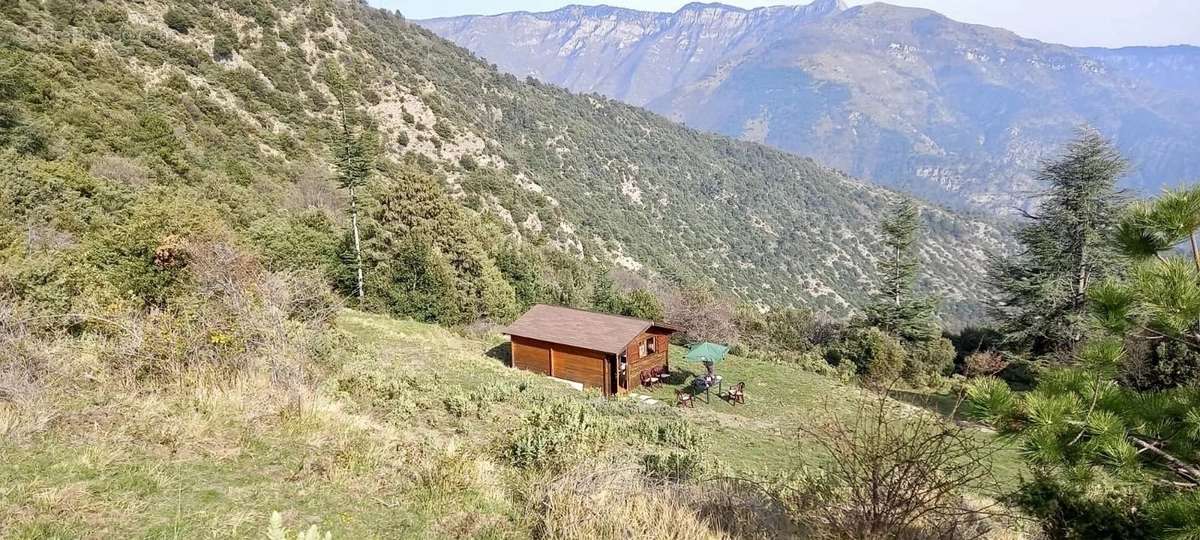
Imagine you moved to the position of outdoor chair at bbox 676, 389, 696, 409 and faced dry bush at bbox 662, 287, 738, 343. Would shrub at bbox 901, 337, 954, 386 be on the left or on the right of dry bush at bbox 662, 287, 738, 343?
right

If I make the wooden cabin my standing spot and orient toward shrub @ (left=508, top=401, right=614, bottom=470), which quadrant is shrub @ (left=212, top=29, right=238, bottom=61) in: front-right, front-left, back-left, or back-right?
back-right

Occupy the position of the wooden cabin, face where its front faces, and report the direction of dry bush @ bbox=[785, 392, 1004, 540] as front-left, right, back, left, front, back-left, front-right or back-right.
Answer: front-right

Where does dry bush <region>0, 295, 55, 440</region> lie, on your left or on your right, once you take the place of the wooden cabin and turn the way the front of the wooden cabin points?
on your right

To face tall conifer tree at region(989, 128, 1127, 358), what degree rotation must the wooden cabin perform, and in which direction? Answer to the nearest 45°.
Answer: approximately 45° to its left

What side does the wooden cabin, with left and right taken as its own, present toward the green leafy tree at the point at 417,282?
back

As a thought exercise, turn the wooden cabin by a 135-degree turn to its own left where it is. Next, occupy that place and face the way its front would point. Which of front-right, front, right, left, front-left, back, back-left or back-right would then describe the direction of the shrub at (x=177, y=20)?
front-left

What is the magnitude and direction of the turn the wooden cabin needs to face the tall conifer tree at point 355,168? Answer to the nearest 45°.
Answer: approximately 180°

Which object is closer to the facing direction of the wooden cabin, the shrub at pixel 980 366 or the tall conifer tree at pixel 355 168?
the shrub

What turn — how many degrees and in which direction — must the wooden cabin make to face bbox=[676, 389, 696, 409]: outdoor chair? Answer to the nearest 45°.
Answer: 0° — it already faces it

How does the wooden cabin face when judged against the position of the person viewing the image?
facing the viewer and to the right of the viewer

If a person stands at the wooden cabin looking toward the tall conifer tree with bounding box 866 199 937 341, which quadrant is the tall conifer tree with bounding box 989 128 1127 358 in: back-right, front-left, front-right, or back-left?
front-right

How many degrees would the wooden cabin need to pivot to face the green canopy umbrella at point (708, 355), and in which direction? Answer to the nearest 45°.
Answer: approximately 45° to its left

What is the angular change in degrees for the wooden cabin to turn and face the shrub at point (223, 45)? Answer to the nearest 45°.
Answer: approximately 180°

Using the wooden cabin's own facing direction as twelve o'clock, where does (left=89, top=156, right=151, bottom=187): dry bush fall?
The dry bush is roughly at 5 o'clock from the wooden cabin.

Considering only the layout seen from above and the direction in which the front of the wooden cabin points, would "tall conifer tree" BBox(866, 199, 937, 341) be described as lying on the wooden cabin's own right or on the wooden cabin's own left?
on the wooden cabin's own left
